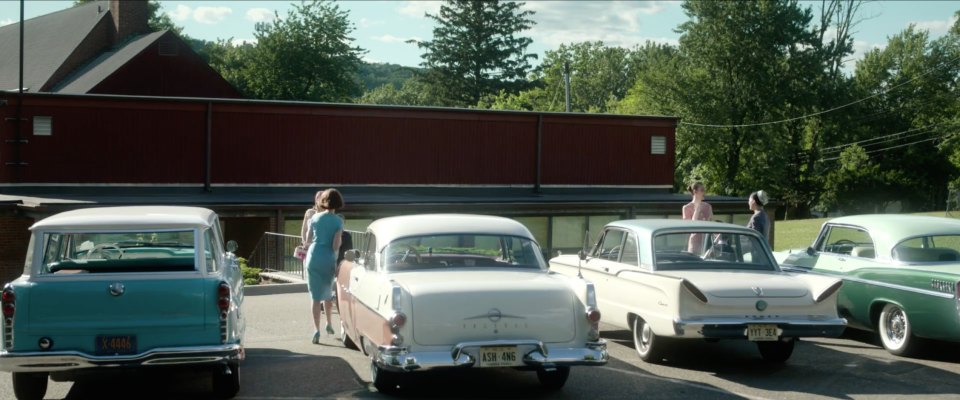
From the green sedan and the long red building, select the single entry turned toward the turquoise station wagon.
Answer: the long red building

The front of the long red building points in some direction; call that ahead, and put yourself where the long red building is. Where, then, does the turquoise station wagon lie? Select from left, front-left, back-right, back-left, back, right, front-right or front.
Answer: front

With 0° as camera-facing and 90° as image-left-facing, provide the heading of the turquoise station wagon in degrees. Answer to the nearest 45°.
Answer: approximately 180°

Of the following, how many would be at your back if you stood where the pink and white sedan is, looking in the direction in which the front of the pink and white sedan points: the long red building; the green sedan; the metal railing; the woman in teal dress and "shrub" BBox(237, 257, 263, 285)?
0

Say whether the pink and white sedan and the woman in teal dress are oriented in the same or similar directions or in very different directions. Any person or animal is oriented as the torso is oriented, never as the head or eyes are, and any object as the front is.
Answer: same or similar directions

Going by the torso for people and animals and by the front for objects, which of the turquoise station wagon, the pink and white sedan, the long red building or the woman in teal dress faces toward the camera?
the long red building

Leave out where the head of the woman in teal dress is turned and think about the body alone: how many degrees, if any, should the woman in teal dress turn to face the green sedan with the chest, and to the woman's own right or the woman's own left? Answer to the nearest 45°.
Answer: approximately 90° to the woman's own right

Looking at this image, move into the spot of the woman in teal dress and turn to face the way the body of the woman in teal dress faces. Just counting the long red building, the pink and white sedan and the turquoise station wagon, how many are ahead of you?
1

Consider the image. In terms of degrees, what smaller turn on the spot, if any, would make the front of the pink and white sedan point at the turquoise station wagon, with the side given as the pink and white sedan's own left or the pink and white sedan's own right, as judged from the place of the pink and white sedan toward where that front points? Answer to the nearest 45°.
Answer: approximately 90° to the pink and white sedan's own left

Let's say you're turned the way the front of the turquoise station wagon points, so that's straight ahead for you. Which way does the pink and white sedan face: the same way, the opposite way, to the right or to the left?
the same way

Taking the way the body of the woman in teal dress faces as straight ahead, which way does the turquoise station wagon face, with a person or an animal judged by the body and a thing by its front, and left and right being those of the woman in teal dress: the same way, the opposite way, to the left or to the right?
the same way

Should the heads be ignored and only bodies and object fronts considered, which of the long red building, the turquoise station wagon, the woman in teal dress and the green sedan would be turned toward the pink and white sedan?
the long red building

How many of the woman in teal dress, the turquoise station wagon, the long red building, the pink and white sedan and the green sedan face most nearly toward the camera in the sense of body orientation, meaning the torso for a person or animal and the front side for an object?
1

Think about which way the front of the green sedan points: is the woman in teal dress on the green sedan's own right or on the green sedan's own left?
on the green sedan's own left

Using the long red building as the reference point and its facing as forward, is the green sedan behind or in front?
in front

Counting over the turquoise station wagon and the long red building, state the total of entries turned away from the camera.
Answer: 1

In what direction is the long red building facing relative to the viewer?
toward the camera

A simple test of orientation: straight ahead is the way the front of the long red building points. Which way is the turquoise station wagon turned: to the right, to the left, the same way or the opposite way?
the opposite way

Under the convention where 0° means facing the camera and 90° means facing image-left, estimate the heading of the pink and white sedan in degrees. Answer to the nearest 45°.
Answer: approximately 180°

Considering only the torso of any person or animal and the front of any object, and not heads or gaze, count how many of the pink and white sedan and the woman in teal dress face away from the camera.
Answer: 2

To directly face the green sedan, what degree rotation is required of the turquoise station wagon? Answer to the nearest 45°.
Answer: approximately 90° to its right

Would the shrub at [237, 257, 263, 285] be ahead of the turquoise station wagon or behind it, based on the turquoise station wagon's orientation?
ahead

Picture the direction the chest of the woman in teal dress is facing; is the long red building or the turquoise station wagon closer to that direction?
the long red building

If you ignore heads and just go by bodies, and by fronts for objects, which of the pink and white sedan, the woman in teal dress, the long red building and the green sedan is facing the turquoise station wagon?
the long red building

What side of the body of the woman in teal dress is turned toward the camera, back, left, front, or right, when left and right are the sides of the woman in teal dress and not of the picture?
back
